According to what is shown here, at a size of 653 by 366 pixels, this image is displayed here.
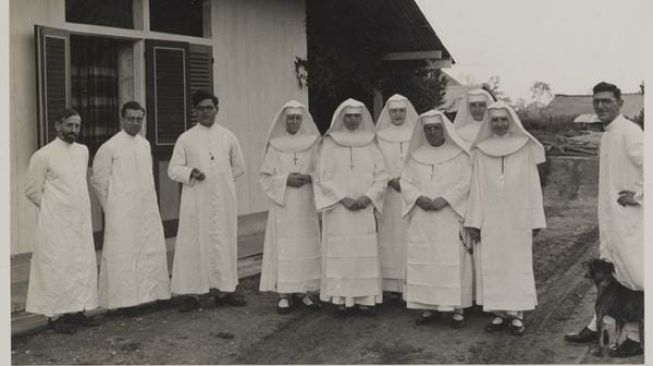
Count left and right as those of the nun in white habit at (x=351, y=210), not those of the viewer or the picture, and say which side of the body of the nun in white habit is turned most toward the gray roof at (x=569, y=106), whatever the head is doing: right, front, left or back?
back

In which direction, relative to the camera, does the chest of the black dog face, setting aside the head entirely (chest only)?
to the viewer's left

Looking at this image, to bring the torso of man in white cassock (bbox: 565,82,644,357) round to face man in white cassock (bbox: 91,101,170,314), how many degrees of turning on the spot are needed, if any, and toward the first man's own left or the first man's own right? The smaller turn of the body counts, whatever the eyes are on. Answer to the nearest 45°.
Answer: approximately 45° to the first man's own right

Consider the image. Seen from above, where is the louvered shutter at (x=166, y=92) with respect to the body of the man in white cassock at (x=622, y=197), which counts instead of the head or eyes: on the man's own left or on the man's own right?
on the man's own right

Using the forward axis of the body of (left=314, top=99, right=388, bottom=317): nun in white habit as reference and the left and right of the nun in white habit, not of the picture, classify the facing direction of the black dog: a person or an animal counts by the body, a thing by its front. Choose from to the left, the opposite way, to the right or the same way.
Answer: to the right

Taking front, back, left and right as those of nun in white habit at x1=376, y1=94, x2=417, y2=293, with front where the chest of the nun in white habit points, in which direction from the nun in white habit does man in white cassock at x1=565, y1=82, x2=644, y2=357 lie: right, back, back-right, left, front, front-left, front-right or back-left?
front-left

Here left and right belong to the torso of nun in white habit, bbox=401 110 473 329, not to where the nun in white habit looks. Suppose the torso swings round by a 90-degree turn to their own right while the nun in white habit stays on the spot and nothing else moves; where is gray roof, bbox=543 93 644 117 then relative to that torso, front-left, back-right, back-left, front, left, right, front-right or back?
right

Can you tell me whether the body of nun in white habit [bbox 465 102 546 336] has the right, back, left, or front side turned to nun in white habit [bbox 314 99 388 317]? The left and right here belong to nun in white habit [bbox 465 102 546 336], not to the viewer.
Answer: right

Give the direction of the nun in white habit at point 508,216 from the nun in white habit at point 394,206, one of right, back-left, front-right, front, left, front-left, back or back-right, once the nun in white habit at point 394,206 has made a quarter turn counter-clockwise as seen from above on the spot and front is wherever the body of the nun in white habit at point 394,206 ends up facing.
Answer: front-right

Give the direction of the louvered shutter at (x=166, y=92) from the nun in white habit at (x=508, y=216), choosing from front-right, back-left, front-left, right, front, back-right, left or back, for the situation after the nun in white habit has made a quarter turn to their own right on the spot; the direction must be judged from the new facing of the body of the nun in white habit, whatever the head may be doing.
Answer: front-right

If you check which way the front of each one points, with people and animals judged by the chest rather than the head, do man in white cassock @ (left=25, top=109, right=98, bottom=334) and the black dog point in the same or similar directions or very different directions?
very different directions

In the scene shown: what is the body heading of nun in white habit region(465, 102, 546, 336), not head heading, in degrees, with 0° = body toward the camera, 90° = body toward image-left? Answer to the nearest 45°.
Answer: approximately 0°

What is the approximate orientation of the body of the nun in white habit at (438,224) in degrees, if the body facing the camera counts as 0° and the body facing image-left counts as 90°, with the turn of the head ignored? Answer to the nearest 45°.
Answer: approximately 0°

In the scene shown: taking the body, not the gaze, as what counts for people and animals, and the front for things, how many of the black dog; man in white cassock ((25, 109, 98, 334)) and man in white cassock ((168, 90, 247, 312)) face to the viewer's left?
1
